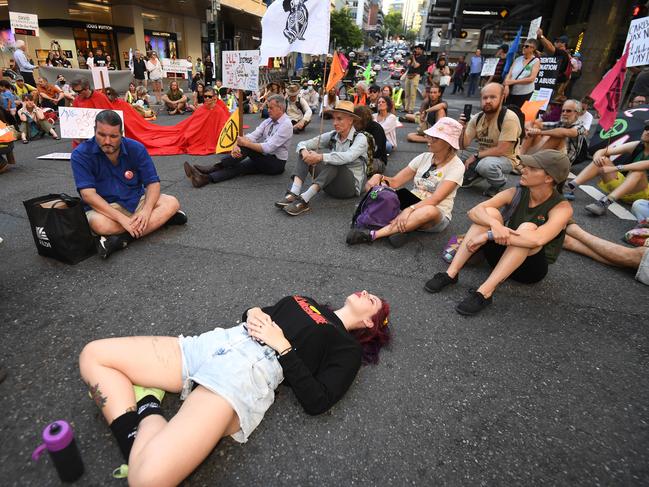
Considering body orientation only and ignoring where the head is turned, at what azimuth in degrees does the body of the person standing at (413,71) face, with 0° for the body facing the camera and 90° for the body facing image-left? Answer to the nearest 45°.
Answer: approximately 45°

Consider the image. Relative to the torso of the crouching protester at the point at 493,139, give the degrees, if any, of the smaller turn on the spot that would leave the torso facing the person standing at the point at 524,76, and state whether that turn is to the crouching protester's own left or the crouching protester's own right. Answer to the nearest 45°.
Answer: approximately 135° to the crouching protester's own right

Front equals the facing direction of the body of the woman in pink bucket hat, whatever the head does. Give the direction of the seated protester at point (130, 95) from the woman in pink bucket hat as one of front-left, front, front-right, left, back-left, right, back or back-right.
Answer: right

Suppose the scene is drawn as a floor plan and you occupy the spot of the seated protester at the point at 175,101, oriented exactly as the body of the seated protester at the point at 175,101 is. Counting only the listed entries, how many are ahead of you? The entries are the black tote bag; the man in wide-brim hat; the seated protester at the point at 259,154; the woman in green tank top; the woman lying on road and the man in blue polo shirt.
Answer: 6

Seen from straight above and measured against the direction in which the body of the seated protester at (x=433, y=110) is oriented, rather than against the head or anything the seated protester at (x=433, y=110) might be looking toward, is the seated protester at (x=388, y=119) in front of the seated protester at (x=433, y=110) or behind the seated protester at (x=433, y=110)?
in front

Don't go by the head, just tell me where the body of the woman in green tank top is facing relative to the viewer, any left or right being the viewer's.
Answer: facing the viewer and to the left of the viewer

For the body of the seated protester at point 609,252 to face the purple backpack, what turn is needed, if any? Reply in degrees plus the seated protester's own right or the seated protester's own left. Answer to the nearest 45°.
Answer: approximately 45° to the seated protester's own left

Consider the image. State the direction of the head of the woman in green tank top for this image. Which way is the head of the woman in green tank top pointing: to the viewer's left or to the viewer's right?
to the viewer's left

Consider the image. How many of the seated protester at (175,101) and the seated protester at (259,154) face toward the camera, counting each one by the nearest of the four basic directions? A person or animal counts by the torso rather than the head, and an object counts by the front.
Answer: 1

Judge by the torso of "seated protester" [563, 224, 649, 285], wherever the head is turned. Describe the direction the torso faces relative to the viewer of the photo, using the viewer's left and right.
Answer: facing to the left of the viewer

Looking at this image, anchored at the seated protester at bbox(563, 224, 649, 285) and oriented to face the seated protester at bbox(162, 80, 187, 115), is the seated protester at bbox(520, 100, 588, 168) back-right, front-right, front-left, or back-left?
front-right

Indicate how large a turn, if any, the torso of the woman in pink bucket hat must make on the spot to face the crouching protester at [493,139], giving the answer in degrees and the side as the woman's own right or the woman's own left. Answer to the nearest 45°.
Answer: approximately 180°

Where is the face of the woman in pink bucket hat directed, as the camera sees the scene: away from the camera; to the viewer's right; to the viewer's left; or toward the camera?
to the viewer's left

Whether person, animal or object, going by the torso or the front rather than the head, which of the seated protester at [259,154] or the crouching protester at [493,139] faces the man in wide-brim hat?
the crouching protester at [493,139]

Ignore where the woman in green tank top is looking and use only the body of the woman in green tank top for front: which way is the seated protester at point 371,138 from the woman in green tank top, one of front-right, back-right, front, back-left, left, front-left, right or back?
right
